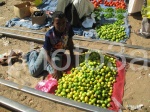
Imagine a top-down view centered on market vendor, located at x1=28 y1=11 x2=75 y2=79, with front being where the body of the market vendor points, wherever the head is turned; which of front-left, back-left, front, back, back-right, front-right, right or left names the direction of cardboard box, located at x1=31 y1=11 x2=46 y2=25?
back
